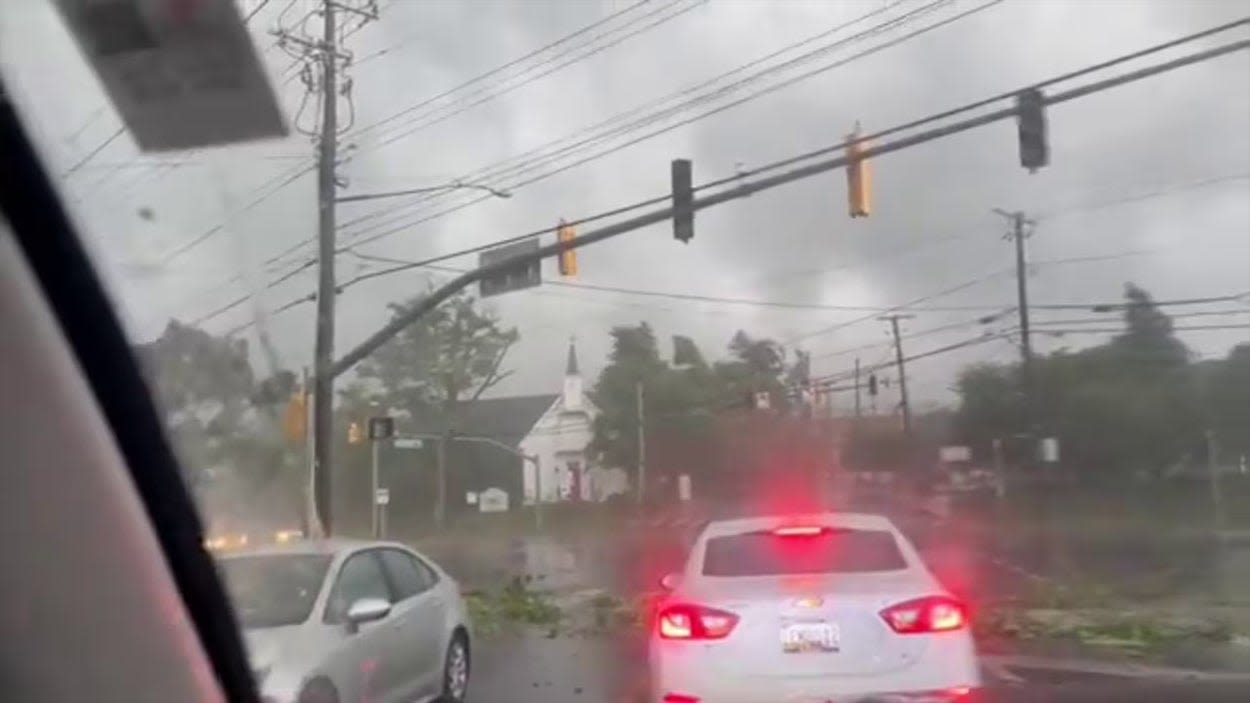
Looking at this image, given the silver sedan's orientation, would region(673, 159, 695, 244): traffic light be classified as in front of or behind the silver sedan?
behind

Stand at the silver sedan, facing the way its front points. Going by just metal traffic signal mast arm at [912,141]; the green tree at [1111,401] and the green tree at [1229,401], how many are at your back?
3

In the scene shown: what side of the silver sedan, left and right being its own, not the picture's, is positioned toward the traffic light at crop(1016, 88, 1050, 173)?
back

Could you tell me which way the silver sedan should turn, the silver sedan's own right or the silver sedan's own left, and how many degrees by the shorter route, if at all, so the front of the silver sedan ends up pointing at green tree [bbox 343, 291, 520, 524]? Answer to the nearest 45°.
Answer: approximately 135° to the silver sedan's own right

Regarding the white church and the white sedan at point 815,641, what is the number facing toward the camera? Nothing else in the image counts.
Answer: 1

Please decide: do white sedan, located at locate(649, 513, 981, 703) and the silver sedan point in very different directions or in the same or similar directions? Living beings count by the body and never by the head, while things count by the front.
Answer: very different directions

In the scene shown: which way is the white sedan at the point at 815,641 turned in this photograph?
away from the camera

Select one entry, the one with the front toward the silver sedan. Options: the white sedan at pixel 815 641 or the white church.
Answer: the white church

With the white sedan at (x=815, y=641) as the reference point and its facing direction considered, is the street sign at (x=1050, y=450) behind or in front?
in front

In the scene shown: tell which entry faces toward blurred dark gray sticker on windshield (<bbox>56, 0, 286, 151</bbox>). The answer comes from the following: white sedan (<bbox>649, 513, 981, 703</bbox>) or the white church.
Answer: the white church

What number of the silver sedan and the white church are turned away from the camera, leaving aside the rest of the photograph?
0

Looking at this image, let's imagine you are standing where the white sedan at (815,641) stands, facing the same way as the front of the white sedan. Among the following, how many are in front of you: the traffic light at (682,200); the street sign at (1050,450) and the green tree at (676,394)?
3

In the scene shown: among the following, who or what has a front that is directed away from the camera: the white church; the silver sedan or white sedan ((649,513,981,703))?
the white sedan
